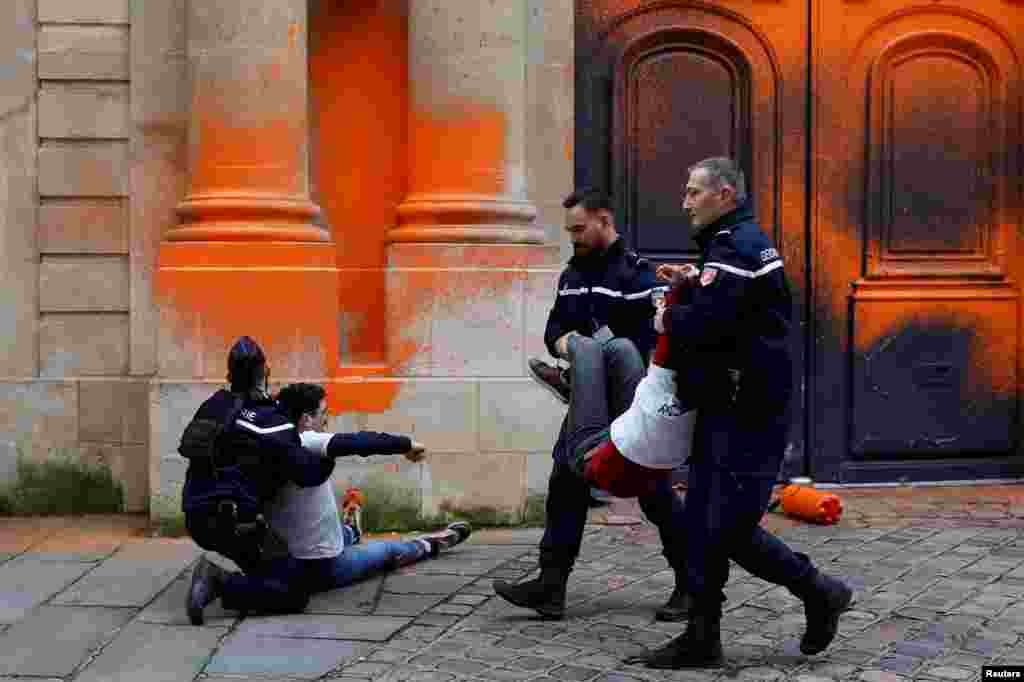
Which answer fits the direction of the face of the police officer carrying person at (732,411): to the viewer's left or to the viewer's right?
to the viewer's left

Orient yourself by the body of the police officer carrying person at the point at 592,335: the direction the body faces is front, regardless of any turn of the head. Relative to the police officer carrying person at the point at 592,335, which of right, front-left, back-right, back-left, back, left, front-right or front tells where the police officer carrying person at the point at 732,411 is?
left

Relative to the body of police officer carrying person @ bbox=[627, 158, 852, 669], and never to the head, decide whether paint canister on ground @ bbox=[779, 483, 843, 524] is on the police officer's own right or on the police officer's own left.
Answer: on the police officer's own right

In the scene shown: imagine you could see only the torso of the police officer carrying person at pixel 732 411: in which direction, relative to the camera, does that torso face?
to the viewer's left

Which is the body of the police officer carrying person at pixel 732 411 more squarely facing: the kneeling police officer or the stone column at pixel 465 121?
the kneeling police officer

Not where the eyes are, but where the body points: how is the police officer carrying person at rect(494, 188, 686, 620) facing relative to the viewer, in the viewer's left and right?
facing the viewer and to the left of the viewer

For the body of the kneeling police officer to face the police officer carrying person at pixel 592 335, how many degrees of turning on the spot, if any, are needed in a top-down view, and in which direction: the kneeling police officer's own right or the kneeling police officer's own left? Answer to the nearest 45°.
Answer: approximately 45° to the kneeling police officer's own right

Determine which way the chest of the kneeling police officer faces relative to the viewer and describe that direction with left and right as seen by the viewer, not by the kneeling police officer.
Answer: facing away from the viewer and to the right of the viewer

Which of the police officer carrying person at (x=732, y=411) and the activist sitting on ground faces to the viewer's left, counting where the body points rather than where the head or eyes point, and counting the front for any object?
the police officer carrying person

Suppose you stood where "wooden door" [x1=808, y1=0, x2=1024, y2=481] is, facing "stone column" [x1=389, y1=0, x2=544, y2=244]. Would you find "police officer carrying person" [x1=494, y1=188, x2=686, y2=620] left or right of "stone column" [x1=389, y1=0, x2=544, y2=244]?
left

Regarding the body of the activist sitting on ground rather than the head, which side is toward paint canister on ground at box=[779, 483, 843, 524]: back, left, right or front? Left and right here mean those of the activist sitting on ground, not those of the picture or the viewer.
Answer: front
